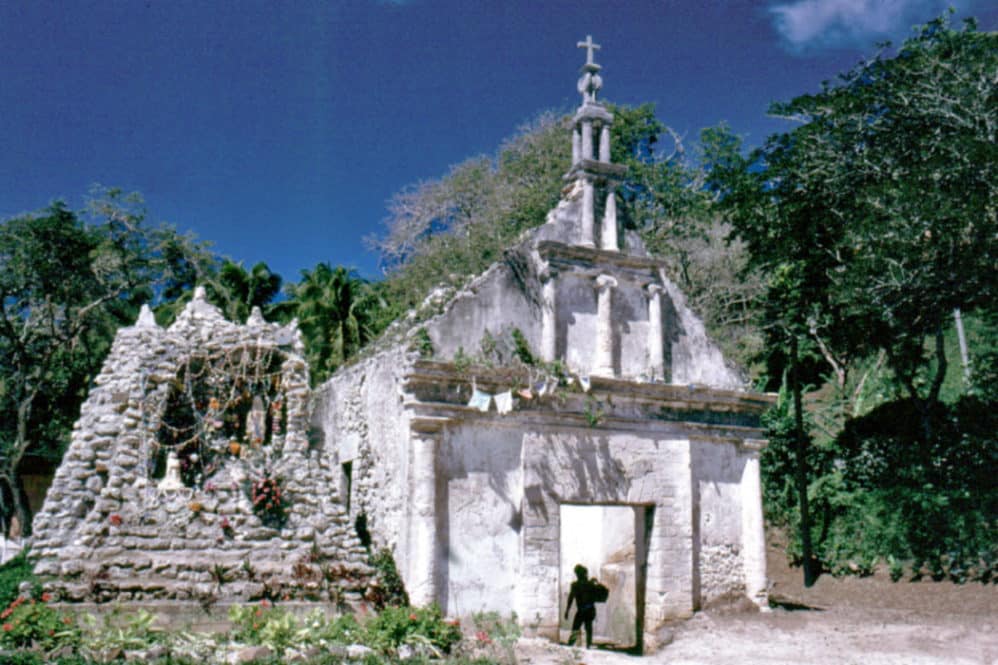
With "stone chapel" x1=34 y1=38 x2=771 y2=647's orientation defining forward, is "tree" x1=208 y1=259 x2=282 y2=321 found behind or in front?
behind

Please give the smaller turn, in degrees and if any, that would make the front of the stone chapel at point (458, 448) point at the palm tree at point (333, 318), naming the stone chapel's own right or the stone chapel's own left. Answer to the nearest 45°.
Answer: approximately 135° to the stone chapel's own left

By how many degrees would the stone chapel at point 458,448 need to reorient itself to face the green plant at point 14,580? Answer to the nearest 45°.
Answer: approximately 135° to its right

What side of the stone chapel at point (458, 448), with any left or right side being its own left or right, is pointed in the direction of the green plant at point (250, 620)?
right

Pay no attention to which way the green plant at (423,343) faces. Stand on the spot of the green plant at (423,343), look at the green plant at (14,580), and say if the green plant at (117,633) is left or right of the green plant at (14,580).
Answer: left

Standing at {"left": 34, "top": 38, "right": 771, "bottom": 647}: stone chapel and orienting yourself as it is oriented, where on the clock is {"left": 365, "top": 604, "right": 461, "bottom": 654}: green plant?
The green plant is roughly at 2 o'clock from the stone chapel.

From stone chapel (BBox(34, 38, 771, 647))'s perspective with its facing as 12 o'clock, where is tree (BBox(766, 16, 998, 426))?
The tree is roughly at 10 o'clock from the stone chapel.

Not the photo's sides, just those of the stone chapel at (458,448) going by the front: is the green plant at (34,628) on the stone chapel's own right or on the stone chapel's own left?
on the stone chapel's own right

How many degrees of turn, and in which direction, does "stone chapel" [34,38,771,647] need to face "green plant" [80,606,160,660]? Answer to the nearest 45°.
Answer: approximately 90° to its right

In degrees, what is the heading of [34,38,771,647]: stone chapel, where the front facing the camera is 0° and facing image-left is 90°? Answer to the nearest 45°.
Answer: approximately 315°

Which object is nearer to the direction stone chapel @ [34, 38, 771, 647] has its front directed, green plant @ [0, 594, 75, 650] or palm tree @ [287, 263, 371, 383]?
the green plant
